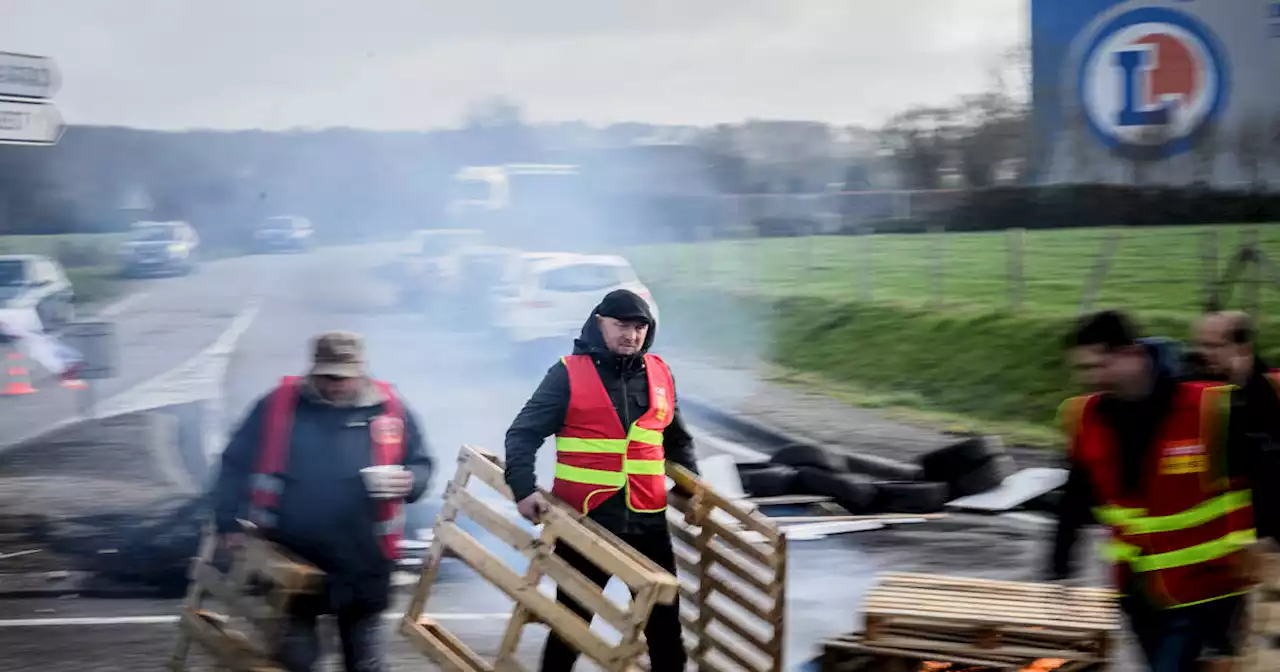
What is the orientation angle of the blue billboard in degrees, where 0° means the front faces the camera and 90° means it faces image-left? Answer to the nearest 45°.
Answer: approximately 0°

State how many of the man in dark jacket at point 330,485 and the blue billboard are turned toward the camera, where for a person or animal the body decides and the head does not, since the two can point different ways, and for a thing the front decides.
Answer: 2

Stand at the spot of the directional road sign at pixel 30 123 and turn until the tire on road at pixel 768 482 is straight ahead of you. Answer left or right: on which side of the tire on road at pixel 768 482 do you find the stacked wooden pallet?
right

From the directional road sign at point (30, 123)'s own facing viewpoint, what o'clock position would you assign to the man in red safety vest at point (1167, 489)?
The man in red safety vest is roughly at 11 o'clock from the directional road sign.

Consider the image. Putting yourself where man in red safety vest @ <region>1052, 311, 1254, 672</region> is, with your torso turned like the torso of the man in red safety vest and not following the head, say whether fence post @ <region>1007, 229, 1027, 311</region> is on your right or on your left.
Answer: on your right

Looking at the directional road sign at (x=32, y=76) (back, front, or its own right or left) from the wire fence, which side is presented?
left

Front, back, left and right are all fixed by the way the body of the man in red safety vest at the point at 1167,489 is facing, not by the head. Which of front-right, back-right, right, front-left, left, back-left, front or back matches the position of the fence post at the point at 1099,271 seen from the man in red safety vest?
back-right
